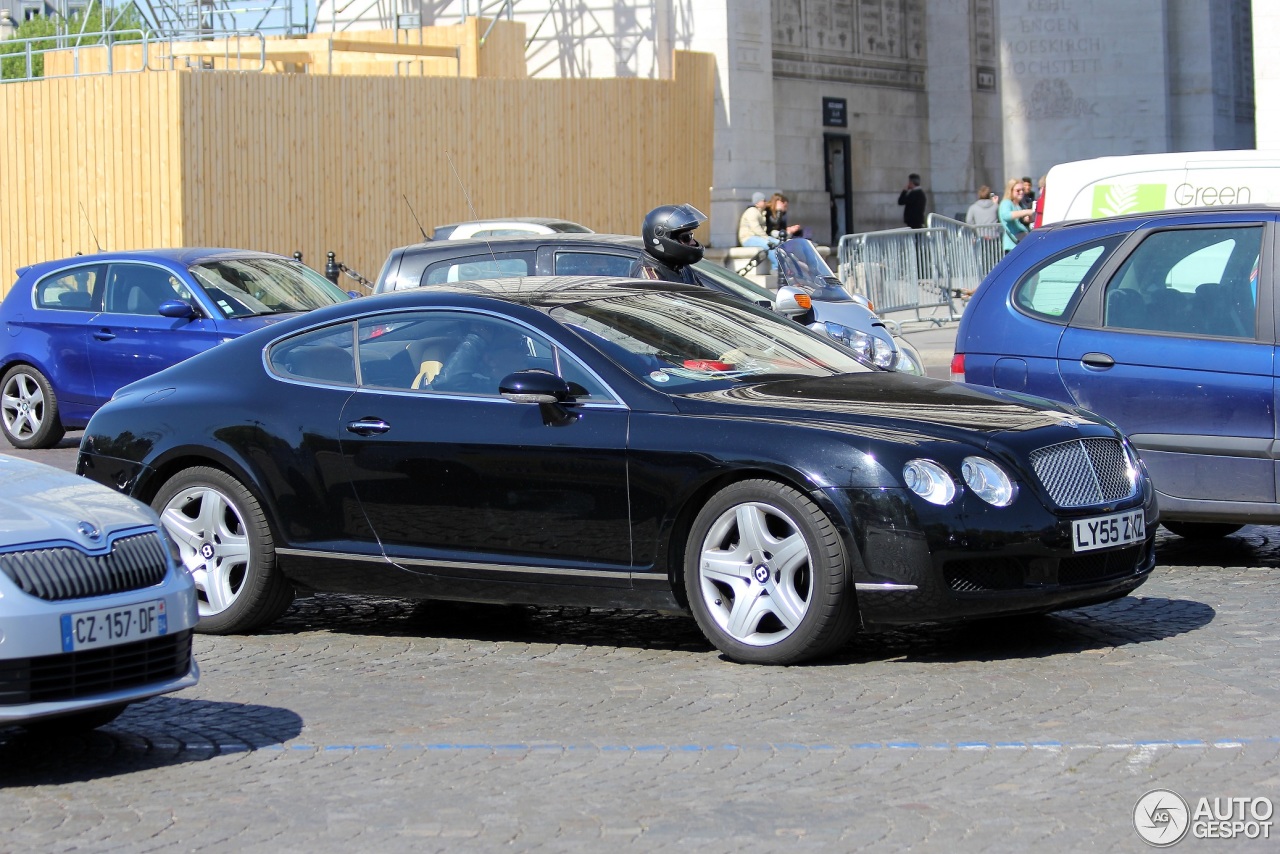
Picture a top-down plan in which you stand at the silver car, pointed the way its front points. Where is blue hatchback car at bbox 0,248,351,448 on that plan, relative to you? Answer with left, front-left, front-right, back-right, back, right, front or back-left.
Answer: back-left

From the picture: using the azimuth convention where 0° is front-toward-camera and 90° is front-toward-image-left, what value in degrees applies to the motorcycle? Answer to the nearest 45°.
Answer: approximately 315°

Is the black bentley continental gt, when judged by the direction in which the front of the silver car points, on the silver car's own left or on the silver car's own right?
on the silver car's own left

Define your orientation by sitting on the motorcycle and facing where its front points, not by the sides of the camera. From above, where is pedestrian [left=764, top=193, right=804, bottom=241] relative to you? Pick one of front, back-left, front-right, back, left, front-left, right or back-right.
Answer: back-left

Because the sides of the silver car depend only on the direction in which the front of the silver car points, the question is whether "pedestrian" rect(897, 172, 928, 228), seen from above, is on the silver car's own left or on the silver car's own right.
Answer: on the silver car's own left

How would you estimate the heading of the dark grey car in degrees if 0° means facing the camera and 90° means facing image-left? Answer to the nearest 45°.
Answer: approximately 315°

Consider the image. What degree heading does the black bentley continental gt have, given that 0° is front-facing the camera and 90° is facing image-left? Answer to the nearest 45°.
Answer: approximately 315°

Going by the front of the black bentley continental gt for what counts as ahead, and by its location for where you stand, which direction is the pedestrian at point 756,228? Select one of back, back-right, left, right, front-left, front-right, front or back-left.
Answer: back-left
